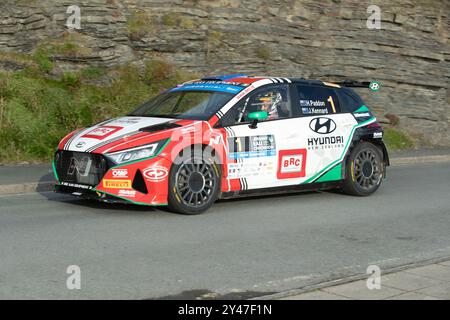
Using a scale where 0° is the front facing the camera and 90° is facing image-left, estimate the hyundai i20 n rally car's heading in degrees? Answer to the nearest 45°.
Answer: approximately 45°

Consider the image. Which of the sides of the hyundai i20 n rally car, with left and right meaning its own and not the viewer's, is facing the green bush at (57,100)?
right
